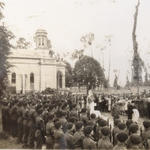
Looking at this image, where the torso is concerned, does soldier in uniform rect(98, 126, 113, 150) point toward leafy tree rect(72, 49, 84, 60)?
yes

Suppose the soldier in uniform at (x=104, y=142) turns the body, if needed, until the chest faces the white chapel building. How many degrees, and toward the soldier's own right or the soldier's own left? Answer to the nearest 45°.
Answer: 0° — they already face it

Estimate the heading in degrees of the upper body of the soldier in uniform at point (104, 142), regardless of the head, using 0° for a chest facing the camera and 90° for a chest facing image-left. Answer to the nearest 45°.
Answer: approximately 180°

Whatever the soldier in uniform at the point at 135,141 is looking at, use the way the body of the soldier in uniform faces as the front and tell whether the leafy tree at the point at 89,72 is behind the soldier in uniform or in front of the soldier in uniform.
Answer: in front

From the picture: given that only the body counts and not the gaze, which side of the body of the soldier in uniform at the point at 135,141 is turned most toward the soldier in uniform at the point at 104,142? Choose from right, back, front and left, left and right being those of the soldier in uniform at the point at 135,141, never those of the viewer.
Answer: left

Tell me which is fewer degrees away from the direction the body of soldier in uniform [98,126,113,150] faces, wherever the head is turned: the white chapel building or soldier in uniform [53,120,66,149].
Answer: the white chapel building

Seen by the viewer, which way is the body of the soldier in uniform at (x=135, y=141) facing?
away from the camera

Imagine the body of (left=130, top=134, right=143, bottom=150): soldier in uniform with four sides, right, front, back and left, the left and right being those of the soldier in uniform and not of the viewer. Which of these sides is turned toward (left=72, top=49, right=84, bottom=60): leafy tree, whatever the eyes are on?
front

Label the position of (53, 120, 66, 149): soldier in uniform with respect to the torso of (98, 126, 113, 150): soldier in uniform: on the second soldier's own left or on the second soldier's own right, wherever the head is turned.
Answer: on the second soldier's own left

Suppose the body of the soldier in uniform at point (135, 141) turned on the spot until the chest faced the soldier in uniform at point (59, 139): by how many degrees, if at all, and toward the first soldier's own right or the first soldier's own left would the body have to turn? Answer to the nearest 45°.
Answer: approximately 90° to the first soldier's own left

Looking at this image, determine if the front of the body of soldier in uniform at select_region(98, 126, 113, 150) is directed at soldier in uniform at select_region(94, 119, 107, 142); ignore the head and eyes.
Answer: yes

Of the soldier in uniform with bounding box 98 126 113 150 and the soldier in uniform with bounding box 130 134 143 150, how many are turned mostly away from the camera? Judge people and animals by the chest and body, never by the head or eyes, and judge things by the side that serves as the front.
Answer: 2
